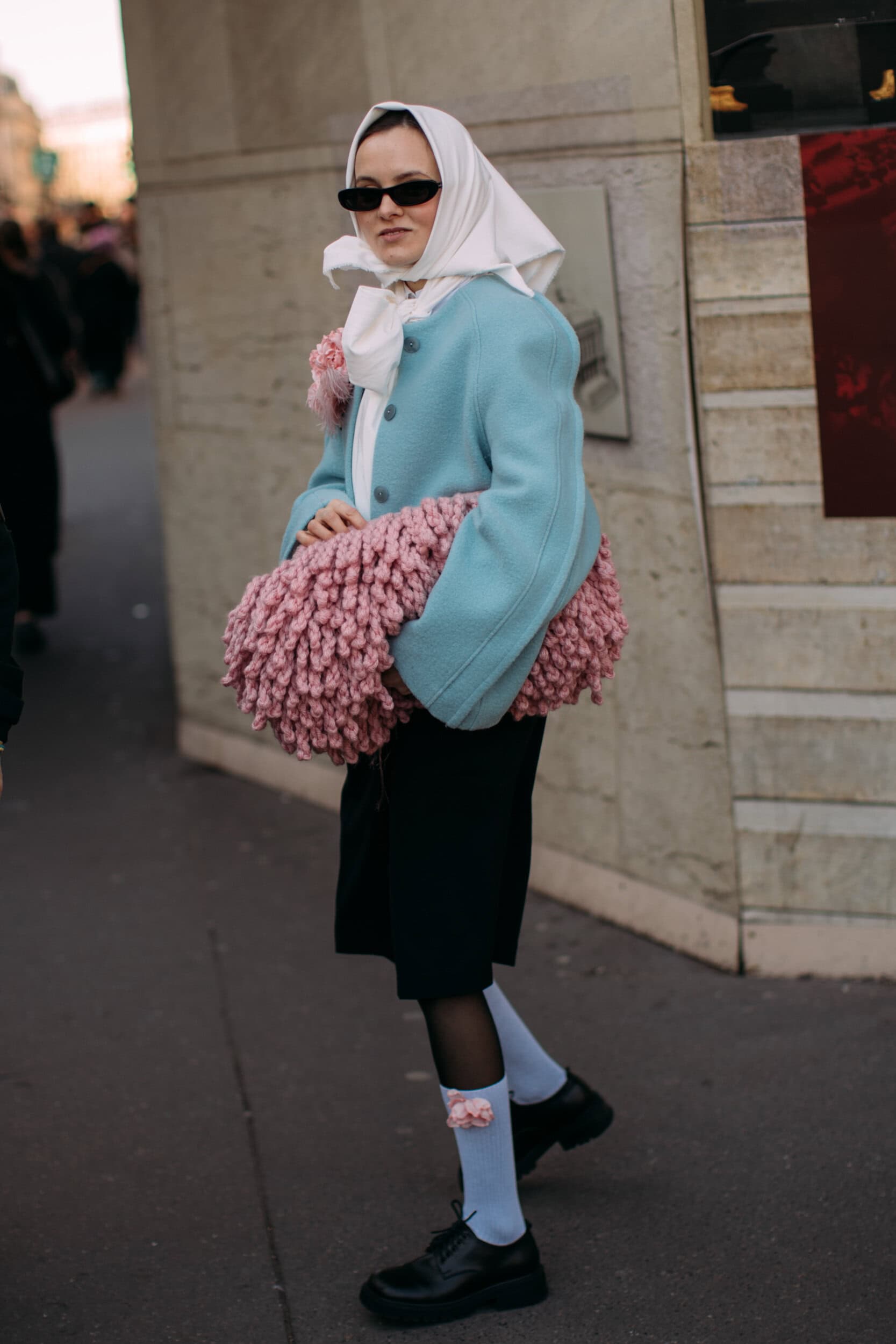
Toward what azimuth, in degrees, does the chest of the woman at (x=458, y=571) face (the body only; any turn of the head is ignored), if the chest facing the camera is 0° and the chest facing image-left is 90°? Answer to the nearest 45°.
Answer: approximately 45°

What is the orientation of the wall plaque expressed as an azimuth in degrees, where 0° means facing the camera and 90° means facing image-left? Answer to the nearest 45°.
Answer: approximately 45°

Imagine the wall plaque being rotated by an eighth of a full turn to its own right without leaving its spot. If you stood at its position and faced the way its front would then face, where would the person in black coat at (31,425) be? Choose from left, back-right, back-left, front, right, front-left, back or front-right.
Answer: front-right

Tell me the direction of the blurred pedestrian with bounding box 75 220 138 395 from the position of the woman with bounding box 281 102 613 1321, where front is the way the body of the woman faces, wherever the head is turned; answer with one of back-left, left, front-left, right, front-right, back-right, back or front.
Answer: back-right

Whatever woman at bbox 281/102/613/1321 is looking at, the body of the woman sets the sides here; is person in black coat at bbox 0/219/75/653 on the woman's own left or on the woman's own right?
on the woman's own right

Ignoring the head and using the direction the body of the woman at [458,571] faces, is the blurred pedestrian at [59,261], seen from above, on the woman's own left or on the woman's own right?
on the woman's own right

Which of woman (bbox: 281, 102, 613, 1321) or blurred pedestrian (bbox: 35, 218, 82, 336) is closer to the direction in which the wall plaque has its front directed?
the woman

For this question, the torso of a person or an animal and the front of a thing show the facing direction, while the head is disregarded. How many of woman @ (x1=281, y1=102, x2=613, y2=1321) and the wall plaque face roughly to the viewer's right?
0

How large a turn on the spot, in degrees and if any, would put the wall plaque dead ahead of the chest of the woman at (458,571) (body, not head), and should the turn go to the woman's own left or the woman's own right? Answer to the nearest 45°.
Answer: approximately 135° to the woman's own right
